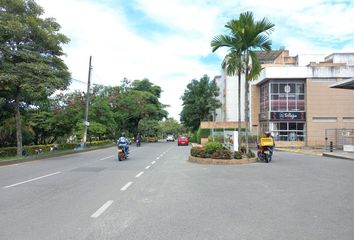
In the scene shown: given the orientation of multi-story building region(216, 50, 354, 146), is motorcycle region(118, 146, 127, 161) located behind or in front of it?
in front

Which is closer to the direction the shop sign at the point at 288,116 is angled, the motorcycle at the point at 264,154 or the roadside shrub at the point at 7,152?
the motorcycle

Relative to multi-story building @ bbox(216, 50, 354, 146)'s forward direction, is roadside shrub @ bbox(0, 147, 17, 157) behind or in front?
in front

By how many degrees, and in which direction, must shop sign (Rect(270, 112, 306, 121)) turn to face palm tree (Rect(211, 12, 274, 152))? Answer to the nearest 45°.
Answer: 0° — it already faces it

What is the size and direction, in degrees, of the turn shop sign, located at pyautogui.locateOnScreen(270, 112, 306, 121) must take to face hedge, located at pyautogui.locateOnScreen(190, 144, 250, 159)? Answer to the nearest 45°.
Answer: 0° — it already faces it

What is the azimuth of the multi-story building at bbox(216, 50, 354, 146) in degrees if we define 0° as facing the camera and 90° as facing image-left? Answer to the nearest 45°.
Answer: approximately 0°
